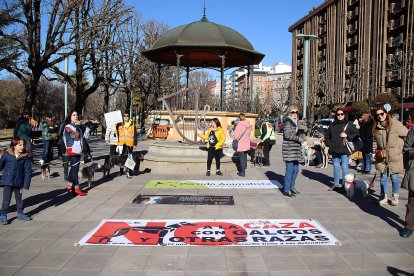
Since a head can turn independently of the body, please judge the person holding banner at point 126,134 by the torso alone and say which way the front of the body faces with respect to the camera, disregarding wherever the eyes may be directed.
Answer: toward the camera

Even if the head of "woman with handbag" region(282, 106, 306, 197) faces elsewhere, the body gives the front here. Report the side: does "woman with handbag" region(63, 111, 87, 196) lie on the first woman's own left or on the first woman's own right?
on the first woman's own right

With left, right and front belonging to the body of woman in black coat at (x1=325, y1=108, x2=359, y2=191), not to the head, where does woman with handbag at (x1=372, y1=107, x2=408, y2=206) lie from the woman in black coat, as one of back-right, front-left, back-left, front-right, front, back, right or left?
front-left

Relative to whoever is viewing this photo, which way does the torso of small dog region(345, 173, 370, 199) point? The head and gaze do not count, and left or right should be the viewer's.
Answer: facing the viewer and to the left of the viewer

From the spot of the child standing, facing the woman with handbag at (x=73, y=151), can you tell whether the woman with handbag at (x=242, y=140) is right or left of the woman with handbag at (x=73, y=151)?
right

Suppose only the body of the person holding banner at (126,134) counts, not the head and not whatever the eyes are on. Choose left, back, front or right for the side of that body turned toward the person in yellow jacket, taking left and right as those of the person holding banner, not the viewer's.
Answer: left

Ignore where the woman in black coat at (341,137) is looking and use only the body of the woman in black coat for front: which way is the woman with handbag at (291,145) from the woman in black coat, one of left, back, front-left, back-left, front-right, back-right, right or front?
front-right

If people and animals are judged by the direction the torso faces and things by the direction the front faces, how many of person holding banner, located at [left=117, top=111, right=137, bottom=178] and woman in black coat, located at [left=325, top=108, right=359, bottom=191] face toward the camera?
2

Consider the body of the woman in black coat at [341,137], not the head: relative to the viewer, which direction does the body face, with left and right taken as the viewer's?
facing the viewer

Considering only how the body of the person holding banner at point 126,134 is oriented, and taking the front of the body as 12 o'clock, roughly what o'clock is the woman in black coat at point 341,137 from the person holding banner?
The woman in black coat is roughly at 10 o'clock from the person holding banner.

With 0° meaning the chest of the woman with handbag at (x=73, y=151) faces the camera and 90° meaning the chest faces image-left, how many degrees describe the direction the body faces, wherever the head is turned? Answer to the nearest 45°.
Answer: approximately 315°

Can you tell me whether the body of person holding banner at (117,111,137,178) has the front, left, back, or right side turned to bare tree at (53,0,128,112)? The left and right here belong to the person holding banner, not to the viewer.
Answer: back

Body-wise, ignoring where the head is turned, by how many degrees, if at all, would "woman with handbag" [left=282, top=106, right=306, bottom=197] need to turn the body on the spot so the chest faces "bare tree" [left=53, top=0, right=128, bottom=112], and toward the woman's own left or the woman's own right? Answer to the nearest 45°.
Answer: approximately 180°

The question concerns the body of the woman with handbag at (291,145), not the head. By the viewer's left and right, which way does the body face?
facing the viewer and to the right of the viewer
